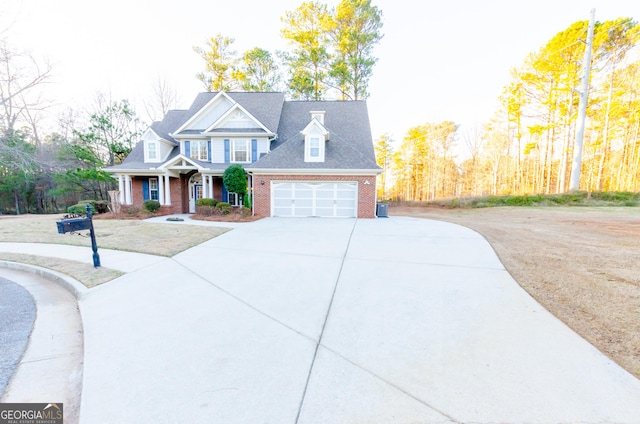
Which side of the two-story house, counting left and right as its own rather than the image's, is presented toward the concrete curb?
front

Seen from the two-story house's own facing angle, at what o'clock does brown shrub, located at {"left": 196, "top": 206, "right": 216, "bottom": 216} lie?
The brown shrub is roughly at 2 o'clock from the two-story house.

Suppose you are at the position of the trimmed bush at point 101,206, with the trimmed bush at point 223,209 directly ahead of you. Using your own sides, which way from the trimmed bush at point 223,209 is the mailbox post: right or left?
right

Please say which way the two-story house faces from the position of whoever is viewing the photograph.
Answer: facing the viewer

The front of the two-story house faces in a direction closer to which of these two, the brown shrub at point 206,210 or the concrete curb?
the concrete curb

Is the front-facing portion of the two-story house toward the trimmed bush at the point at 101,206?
no

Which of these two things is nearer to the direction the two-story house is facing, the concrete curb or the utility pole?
the concrete curb

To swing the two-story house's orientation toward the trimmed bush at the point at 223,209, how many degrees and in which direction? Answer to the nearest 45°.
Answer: approximately 45° to its right

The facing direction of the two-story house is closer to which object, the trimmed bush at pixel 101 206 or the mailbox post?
the mailbox post

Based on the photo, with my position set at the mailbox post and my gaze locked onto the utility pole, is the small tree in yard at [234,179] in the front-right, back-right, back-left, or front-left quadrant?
front-left

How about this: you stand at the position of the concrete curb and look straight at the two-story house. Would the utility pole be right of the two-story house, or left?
right

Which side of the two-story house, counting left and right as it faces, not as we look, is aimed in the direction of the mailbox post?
front

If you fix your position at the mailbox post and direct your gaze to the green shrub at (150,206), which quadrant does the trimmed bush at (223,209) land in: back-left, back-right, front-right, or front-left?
front-right

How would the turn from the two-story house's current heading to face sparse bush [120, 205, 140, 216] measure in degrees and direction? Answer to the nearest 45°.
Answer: approximately 90° to its right

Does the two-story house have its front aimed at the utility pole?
no

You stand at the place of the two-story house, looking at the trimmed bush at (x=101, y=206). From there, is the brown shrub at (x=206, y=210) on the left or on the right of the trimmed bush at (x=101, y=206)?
left
